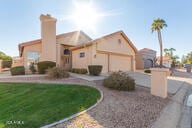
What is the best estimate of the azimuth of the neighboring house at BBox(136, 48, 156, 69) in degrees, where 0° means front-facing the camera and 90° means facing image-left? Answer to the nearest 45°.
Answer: approximately 315°

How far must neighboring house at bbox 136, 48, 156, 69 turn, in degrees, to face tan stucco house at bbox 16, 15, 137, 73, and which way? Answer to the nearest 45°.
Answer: approximately 90° to its right

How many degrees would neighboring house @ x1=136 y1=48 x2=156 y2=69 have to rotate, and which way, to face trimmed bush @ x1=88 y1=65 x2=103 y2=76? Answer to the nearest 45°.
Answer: approximately 45° to its right

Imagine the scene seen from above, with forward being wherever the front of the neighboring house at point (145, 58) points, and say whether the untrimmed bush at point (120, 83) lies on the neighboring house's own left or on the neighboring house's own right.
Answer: on the neighboring house's own right
